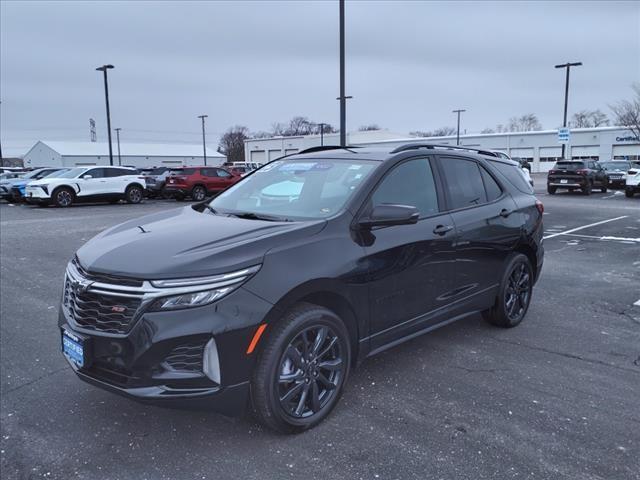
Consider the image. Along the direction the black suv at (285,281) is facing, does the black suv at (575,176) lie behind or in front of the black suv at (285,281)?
behind

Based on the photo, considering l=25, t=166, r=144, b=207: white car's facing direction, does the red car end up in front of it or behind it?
behind

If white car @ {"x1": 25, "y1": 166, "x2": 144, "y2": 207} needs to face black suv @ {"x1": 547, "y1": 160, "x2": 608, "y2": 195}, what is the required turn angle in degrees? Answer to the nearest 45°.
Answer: approximately 135° to its left

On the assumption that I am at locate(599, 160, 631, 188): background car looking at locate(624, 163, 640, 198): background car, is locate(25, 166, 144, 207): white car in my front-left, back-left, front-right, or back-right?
front-right

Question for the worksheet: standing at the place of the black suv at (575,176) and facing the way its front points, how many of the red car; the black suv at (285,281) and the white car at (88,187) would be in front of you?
0

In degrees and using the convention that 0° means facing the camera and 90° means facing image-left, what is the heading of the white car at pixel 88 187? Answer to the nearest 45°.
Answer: approximately 45°

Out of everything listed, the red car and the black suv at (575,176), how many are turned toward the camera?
0

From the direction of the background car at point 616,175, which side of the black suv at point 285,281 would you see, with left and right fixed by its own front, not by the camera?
back

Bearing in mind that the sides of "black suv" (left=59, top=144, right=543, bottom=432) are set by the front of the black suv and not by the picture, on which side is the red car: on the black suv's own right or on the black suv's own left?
on the black suv's own right

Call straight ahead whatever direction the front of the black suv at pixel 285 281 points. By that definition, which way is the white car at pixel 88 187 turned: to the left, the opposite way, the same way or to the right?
the same way

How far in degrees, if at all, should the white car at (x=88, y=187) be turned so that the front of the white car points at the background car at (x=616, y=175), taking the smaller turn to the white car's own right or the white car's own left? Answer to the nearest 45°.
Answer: approximately 135° to the white car's own left

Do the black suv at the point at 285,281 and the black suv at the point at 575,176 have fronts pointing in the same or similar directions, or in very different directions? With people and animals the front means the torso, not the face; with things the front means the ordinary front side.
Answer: very different directions

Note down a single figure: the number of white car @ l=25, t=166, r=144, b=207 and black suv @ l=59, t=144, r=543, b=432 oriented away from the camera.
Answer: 0

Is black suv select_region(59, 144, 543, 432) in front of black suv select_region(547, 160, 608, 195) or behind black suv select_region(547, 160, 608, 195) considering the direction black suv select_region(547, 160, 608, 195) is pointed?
behind

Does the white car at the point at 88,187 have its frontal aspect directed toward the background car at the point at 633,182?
no
